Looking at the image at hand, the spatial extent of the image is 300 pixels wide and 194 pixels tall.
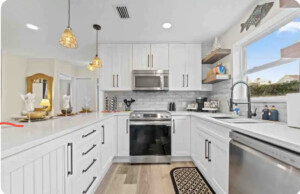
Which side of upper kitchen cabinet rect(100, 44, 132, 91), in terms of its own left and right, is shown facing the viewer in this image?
front

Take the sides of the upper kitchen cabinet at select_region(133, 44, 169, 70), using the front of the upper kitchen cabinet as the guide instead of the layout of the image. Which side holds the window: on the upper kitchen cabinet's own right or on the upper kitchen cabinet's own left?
on the upper kitchen cabinet's own left

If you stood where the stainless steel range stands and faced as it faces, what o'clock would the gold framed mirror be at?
The gold framed mirror is roughly at 4 o'clock from the stainless steel range.

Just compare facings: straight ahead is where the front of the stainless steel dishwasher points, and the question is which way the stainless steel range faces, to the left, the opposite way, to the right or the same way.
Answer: to the left

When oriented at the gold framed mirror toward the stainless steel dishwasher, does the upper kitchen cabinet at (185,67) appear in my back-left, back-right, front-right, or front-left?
front-left

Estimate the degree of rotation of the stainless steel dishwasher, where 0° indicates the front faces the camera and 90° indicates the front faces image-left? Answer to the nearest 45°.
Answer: approximately 45°

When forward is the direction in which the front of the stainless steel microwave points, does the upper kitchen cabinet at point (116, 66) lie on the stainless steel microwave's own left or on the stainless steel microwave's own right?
on the stainless steel microwave's own right

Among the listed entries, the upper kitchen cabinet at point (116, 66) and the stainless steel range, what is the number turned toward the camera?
2

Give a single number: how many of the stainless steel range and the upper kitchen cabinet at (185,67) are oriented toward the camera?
2

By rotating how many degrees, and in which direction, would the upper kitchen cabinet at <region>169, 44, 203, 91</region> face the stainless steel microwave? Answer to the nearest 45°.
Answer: approximately 90° to its right

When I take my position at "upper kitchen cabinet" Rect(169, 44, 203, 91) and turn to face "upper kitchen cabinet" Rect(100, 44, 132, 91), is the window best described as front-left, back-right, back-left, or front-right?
back-left

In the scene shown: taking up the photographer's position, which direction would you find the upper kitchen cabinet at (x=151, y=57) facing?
facing the viewer

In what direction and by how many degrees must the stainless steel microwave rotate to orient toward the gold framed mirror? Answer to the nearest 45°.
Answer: approximately 135° to its right

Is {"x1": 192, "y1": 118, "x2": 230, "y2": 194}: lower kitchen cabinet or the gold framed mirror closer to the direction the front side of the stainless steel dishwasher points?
the gold framed mirror

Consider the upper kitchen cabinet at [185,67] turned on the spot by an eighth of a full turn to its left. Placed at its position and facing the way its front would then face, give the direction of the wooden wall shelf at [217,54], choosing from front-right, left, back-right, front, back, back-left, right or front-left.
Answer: front
